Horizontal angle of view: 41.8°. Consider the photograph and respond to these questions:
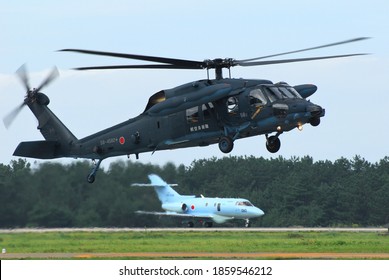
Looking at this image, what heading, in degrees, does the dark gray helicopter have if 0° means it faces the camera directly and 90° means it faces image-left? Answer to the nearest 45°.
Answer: approximately 315°

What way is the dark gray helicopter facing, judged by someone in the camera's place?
facing the viewer and to the right of the viewer
